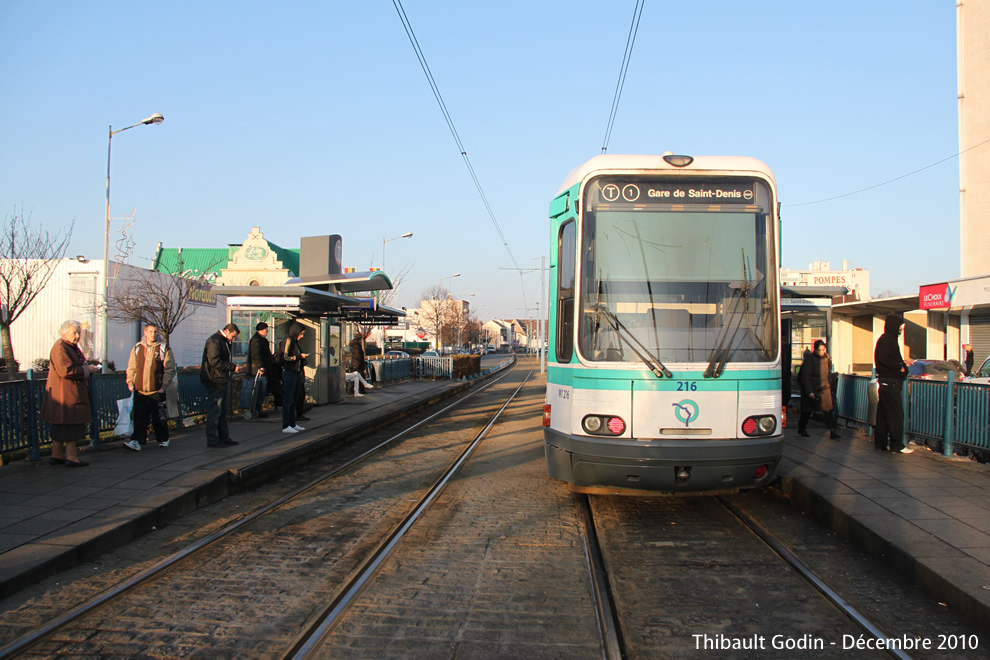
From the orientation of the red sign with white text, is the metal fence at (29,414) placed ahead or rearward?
ahead

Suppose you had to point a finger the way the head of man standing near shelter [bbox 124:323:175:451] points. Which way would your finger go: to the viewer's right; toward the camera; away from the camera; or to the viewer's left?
toward the camera

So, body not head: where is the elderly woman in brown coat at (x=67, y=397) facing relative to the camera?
to the viewer's right

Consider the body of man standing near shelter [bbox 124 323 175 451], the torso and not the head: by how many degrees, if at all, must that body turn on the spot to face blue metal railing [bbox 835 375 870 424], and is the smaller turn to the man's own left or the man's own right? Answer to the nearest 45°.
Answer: approximately 90° to the man's own left

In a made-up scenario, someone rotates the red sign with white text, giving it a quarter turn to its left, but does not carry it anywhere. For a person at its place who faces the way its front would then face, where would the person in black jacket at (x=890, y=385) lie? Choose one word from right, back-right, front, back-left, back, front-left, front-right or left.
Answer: right

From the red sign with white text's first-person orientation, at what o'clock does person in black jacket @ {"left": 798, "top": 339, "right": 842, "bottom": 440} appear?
The person in black jacket is roughly at 12 o'clock from the red sign with white text.

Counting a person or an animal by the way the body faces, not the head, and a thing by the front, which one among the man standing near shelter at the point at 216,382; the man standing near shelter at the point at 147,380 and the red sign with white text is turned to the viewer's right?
the man standing near shelter at the point at 216,382

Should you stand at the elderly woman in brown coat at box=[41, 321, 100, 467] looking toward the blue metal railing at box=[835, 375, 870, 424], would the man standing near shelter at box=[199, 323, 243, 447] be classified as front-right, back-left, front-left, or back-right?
front-left

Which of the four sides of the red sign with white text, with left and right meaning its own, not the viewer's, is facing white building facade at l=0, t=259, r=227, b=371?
right

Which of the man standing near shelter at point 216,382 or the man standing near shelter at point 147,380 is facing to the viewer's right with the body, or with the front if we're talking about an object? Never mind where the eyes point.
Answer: the man standing near shelter at point 216,382

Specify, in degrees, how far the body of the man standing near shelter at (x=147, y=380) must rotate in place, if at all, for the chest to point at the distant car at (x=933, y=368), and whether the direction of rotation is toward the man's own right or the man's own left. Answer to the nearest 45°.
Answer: approximately 90° to the man's own left

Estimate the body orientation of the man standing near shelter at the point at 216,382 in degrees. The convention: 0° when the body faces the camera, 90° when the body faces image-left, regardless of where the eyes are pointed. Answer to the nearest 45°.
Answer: approximately 270°

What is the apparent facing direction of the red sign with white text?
toward the camera

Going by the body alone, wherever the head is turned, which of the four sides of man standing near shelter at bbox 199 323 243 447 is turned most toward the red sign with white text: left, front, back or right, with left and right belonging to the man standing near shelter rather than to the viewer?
front

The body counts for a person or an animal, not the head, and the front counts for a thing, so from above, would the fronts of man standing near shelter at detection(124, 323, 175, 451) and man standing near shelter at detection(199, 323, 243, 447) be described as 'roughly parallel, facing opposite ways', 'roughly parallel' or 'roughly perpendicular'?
roughly perpendicular

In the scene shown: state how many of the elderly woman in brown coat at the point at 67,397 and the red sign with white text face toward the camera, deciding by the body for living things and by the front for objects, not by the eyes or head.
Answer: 1

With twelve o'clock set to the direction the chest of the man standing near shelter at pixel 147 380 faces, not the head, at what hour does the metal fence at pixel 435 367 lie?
The metal fence is roughly at 7 o'clock from the man standing near shelter.
